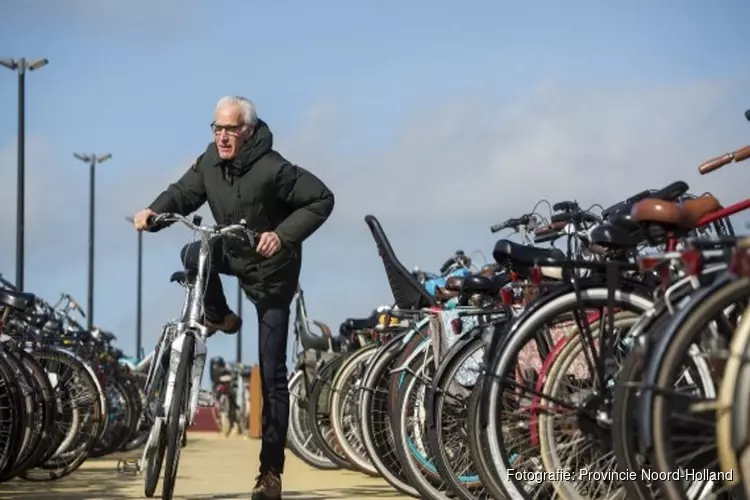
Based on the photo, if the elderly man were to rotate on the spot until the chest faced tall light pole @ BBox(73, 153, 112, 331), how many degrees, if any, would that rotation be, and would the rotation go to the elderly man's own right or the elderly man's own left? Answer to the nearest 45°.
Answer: approximately 135° to the elderly man's own right

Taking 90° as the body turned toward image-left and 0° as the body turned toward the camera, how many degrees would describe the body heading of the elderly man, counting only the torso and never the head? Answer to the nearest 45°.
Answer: approximately 45°

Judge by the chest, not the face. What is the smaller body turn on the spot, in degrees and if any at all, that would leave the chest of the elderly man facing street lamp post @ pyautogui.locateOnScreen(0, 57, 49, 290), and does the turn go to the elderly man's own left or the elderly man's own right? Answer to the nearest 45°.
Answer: approximately 135° to the elderly man's own right
